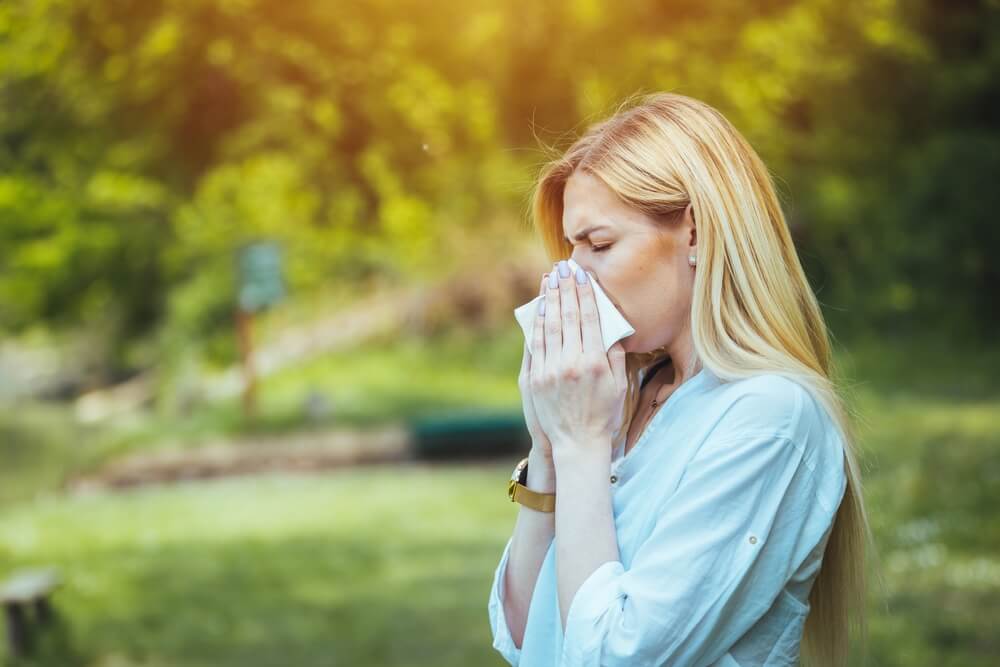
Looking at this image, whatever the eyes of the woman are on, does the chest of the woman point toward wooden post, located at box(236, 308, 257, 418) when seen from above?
no

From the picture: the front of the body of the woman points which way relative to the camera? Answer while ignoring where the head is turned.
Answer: to the viewer's left

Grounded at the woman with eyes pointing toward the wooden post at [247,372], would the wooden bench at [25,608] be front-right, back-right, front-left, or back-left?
front-left

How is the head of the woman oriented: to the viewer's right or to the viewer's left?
to the viewer's left

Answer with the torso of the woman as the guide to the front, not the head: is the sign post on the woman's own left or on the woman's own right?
on the woman's own right
